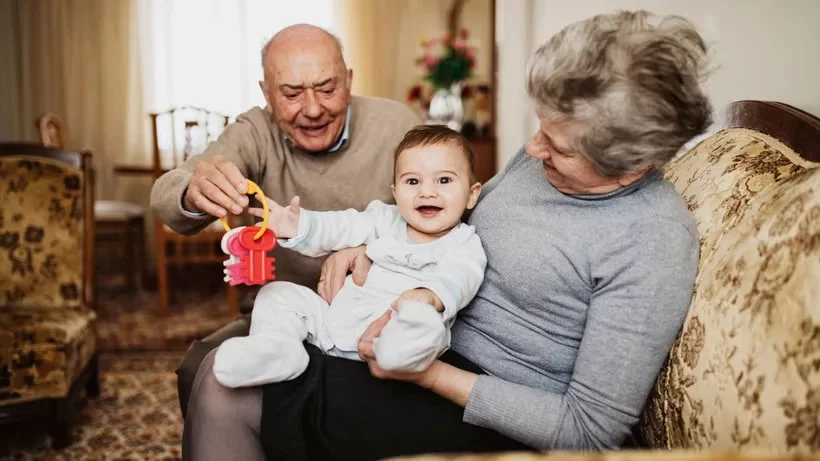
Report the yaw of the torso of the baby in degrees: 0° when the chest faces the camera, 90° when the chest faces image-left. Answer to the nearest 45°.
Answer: approximately 45°

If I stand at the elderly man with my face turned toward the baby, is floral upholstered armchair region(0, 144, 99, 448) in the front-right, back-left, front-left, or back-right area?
back-right

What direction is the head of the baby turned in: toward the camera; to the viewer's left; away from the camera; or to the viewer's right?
toward the camera

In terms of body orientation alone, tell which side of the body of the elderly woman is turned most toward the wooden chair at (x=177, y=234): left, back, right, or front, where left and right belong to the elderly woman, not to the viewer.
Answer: right

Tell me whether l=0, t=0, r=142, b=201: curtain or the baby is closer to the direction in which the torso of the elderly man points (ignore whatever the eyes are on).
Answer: the baby

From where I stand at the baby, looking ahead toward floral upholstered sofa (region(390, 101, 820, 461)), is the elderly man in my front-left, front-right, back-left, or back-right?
back-left

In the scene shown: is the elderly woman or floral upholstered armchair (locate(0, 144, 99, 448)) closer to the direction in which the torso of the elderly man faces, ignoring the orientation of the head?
the elderly woman

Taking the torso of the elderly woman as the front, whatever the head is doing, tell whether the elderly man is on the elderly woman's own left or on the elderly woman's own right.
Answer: on the elderly woman's own right

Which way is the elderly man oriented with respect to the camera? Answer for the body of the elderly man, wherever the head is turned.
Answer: toward the camera

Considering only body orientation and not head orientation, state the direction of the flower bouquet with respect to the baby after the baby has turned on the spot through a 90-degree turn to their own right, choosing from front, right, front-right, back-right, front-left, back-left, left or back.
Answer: front-right

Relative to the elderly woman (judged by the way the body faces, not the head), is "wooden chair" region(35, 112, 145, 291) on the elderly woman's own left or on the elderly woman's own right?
on the elderly woman's own right
